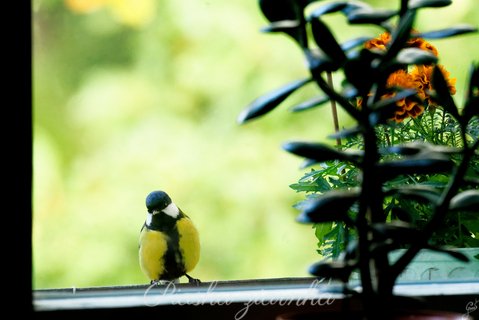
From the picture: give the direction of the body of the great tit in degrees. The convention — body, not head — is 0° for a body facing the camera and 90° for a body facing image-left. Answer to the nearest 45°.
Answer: approximately 0°
